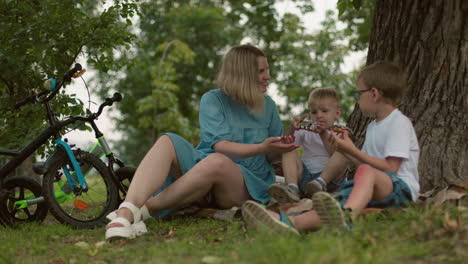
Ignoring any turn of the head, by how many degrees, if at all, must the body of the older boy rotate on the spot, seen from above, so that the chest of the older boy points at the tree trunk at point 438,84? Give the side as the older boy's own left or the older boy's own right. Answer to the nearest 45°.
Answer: approximately 135° to the older boy's own right

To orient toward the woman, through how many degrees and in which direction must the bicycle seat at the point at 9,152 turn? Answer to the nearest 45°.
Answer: approximately 45° to its right

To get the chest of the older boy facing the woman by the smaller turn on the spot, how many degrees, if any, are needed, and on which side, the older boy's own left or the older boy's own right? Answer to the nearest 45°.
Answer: approximately 45° to the older boy's own right

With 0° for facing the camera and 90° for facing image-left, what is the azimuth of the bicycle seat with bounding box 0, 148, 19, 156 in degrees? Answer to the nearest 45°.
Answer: approximately 270°

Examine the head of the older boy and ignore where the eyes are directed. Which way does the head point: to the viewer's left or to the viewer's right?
to the viewer's left

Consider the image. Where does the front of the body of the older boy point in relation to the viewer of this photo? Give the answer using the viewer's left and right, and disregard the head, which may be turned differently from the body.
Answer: facing to the left of the viewer
